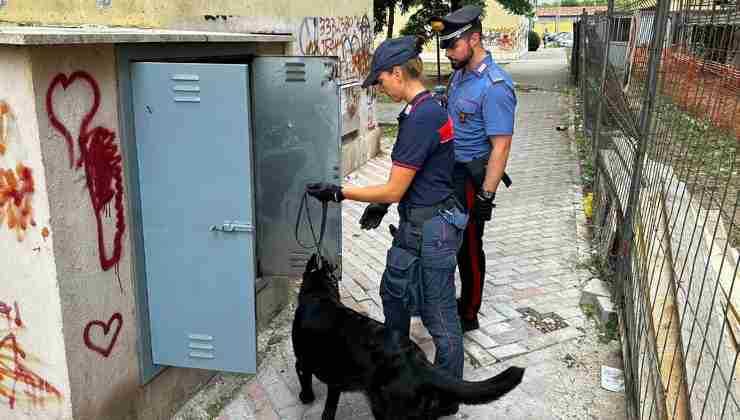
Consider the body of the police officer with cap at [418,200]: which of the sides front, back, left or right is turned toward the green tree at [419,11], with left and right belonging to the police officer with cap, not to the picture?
right

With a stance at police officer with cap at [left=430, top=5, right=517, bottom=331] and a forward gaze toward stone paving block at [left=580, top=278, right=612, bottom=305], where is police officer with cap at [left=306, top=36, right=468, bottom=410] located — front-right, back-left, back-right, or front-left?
back-right

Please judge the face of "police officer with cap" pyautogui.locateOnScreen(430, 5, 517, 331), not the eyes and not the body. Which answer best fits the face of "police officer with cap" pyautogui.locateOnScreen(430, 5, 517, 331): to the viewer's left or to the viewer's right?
to the viewer's left

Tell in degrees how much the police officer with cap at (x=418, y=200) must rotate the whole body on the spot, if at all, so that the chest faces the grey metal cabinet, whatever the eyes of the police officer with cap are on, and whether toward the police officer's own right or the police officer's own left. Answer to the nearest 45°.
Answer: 0° — they already face it

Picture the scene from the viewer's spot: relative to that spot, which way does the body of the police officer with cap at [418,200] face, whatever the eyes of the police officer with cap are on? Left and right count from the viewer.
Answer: facing to the left of the viewer

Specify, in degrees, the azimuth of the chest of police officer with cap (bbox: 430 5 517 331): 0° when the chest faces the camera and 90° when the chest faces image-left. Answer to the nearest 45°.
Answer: approximately 45°

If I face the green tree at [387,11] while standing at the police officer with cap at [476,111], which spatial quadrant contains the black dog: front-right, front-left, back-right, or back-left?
back-left
